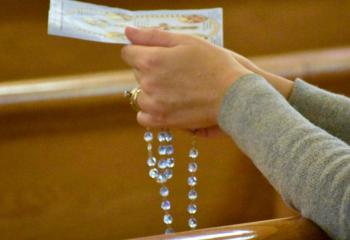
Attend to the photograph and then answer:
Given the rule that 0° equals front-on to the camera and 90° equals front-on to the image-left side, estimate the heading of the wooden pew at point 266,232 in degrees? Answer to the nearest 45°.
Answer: approximately 180°

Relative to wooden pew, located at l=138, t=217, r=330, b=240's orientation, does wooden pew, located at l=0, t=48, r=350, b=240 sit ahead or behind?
ahead
